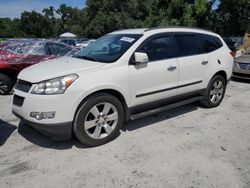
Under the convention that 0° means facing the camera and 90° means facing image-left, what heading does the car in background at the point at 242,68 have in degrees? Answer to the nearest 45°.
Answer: approximately 45°

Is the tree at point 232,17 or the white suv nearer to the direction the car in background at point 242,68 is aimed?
the white suv

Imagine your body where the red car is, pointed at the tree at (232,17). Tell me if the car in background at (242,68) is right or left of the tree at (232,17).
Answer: right

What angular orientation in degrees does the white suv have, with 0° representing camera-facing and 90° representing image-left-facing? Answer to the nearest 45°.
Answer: approximately 45°

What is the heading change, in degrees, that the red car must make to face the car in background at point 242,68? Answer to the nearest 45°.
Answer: approximately 135° to its left

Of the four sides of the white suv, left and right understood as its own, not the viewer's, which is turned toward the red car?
right

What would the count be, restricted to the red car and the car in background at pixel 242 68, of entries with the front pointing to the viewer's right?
0

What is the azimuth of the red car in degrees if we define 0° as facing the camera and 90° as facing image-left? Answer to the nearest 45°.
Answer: approximately 45°

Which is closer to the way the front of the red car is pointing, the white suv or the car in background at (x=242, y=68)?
the white suv

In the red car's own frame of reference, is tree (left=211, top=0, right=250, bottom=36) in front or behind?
behind
